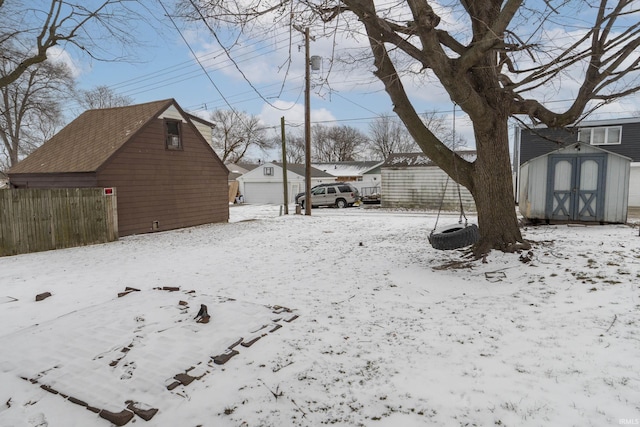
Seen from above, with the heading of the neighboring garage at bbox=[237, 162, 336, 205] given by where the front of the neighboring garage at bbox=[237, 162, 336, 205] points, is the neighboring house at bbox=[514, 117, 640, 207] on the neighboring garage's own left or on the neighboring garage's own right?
on the neighboring garage's own left

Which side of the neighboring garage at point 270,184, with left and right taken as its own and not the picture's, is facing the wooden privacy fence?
front

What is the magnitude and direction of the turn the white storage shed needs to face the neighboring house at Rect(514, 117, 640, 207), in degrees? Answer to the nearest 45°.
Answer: approximately 180°

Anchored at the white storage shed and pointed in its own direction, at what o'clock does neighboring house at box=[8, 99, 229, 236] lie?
The neighboring house is roughly at 2 o'clock from the white storage shed.

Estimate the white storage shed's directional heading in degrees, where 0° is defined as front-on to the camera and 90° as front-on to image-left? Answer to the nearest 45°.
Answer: approximately 0°

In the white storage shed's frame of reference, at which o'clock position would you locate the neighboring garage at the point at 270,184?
The neighboring garage is roughly at 4 o'clock from the white storage shed.

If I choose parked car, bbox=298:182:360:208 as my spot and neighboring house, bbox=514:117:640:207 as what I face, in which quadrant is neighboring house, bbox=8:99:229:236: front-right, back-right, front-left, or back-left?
back-right

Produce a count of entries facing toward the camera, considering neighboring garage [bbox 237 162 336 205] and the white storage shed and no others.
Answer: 2

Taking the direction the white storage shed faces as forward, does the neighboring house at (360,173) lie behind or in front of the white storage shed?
behind

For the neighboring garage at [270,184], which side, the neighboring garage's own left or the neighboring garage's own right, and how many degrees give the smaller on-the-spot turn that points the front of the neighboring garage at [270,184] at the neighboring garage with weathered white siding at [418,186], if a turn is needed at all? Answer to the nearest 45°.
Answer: approximately 45° to the neighboring garage's own left

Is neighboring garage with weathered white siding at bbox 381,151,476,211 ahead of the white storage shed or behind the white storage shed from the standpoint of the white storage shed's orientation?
behind
